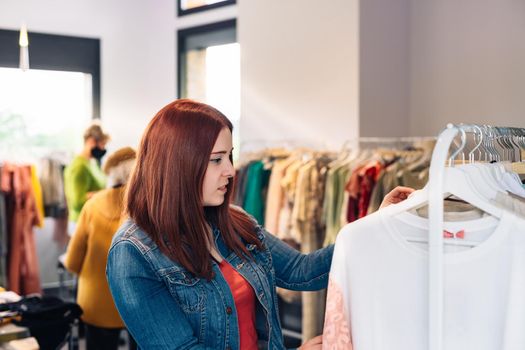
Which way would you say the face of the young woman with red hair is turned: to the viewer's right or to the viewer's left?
to the viewer's right

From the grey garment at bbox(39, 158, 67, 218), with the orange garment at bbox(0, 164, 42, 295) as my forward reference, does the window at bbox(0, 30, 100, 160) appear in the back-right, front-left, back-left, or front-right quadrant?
back-right

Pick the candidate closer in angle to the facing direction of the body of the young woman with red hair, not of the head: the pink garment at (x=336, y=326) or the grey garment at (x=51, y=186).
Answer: the pink garment

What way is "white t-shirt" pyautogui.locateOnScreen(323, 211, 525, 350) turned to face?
toward the camera

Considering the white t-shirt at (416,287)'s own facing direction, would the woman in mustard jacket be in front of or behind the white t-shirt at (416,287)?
behind

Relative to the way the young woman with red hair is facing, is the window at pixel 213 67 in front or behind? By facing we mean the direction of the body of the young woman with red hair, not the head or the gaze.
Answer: behind

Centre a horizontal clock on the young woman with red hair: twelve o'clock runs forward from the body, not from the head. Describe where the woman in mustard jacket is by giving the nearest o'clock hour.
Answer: The woman in mustard jacket is roughly at 7 o'clock from the young woman with red hair.

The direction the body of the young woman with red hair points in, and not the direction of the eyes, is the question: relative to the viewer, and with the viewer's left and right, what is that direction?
facing the viewer and to the right of the viewer
